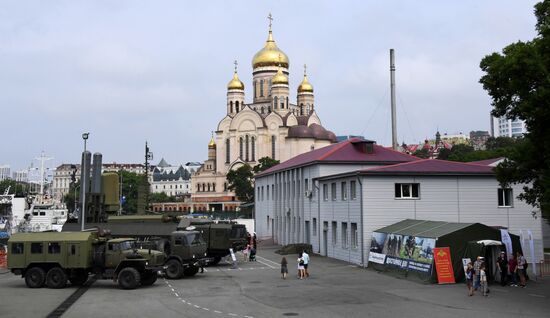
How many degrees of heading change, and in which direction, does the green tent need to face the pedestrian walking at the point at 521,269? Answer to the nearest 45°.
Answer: approximately 45° to its left

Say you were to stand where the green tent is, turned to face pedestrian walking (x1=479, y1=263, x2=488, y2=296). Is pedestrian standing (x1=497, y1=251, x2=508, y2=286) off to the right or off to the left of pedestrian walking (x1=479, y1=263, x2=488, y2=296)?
left
